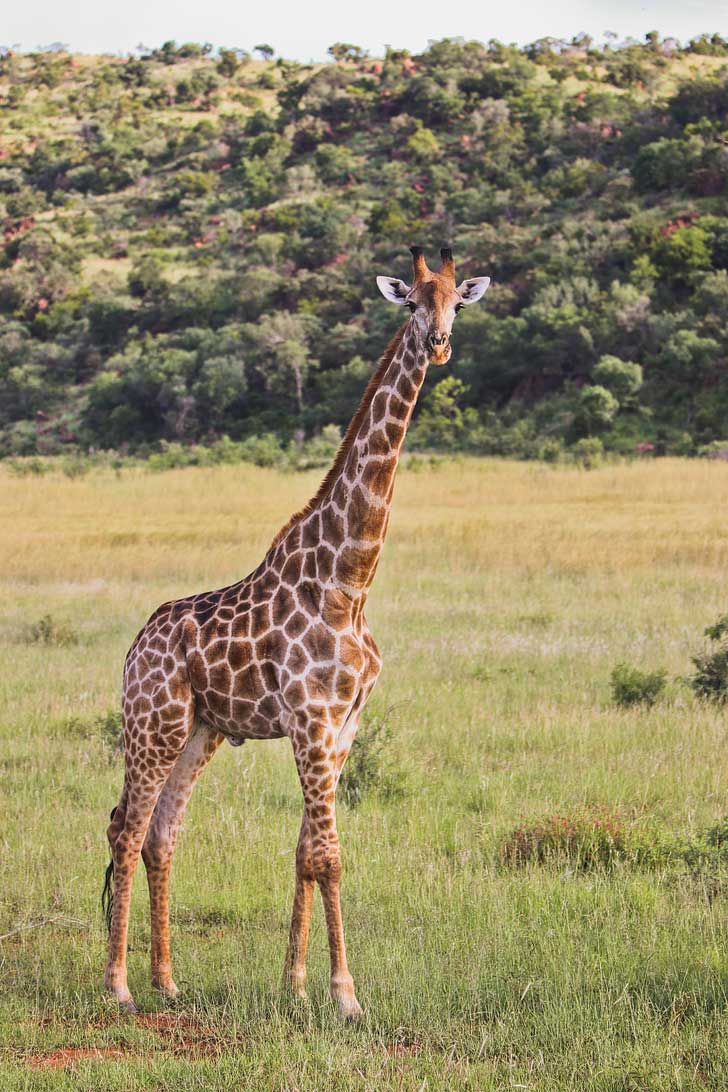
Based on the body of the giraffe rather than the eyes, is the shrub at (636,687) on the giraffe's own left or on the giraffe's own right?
on the giraffe's own left

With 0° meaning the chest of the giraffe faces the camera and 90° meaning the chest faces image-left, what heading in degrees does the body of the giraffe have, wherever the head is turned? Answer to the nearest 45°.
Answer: approximately 315°

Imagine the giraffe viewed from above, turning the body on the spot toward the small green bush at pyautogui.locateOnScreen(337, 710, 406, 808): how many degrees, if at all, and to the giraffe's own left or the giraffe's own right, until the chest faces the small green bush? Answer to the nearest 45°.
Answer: approximately 135° to the giraffe's own left

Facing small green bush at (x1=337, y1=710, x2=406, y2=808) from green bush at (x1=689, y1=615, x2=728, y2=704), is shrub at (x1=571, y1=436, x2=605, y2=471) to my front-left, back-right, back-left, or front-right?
back-right

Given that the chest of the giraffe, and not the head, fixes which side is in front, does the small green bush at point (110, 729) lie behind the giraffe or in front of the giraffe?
behind

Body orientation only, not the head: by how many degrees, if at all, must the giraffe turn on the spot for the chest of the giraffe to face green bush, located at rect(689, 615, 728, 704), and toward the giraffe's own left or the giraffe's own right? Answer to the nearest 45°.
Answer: approximately 90° to the giraffe's own left

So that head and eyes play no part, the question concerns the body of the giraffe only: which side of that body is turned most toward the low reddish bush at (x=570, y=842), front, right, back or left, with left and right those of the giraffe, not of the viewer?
left

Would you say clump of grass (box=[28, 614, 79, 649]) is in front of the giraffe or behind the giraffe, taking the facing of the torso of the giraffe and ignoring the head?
behind
